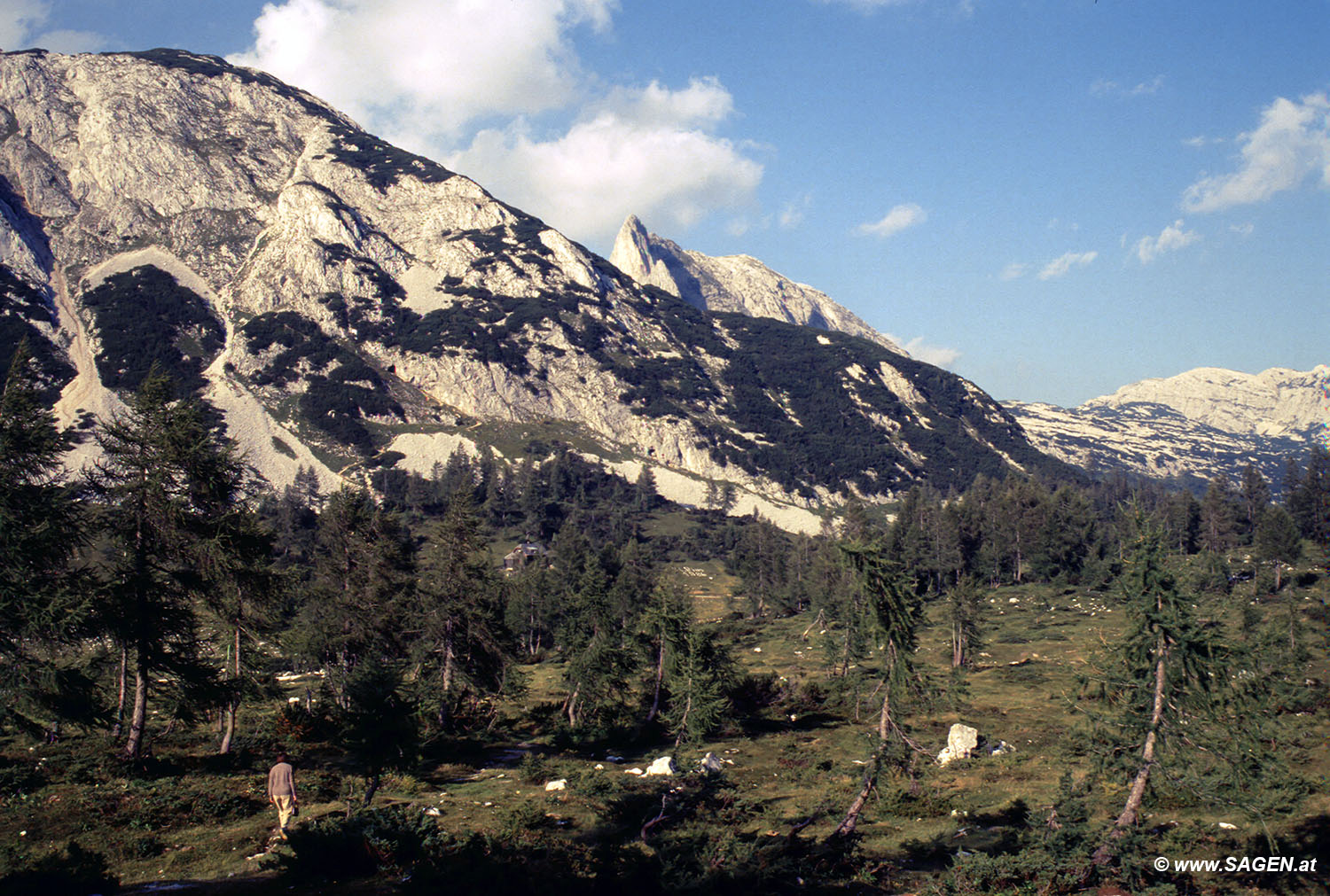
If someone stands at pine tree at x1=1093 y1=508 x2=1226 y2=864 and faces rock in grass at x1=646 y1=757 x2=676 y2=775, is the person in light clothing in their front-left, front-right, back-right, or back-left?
front-left

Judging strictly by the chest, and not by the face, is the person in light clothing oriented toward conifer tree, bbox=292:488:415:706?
yes

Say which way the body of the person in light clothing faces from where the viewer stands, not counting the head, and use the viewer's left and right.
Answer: facing away from the viewer

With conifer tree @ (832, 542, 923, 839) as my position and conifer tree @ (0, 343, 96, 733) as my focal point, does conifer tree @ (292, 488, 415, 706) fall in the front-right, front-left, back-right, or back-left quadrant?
front-right

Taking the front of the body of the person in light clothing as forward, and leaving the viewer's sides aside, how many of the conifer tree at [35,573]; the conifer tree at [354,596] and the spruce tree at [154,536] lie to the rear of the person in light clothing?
0

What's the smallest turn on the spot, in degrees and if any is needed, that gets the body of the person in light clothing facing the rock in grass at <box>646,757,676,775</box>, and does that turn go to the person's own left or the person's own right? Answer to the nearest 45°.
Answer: approximately 45° to the person's own right

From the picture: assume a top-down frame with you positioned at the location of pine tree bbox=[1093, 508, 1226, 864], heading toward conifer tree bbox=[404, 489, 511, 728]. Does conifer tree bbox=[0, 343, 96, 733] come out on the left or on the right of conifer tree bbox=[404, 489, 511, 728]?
left

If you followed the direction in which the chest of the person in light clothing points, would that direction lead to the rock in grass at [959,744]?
no

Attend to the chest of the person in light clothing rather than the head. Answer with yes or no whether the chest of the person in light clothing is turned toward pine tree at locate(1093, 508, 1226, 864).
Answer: no

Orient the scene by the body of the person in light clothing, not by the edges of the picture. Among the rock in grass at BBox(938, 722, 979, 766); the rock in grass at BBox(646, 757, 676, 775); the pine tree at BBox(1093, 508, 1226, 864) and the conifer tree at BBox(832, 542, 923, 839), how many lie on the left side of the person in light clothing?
0
